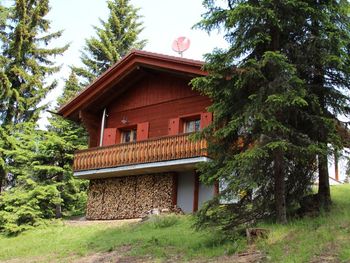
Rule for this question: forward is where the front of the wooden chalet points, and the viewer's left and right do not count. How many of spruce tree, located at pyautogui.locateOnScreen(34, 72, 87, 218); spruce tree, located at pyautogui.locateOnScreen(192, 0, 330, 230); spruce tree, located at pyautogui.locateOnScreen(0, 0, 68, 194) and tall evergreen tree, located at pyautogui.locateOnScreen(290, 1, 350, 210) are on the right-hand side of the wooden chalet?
2

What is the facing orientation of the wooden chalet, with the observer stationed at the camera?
facing the viewer and to the left of the viewer

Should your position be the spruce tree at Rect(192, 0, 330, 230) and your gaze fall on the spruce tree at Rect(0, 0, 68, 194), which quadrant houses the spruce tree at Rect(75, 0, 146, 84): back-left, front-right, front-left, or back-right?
front-right

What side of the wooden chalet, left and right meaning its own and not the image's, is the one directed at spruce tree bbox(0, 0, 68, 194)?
right

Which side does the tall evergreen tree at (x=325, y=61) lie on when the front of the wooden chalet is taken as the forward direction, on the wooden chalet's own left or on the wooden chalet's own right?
on the wooden chalet's own left

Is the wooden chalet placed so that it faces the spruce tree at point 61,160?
no

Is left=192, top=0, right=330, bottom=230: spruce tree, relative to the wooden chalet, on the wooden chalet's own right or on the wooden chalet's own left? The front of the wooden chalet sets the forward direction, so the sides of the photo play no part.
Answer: on the wooden chalet's own left
